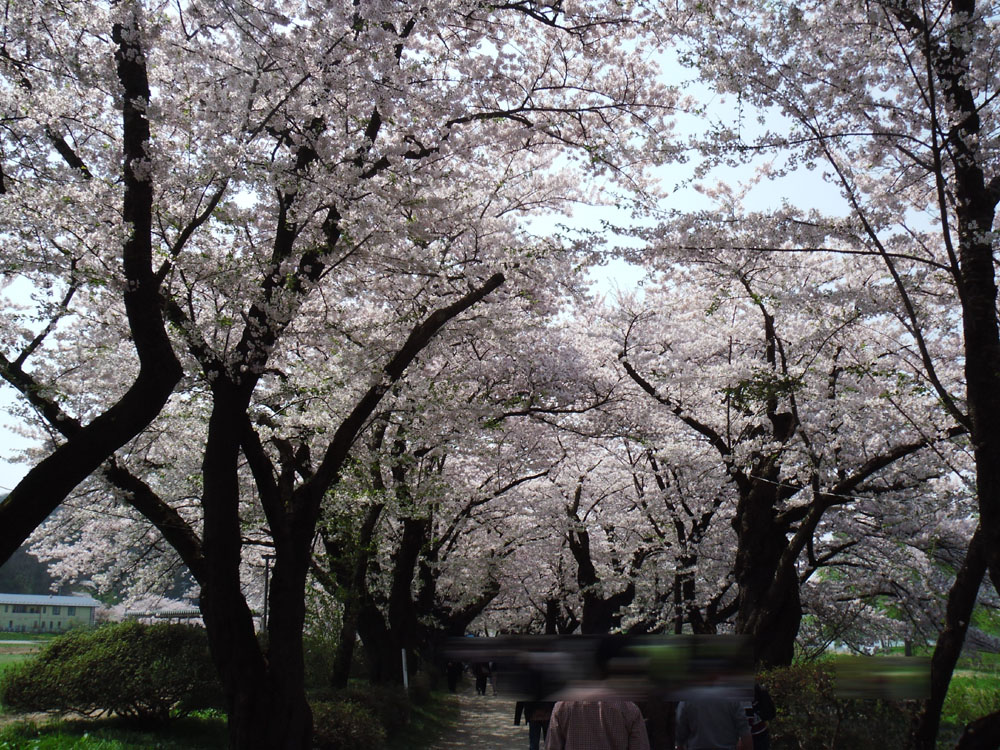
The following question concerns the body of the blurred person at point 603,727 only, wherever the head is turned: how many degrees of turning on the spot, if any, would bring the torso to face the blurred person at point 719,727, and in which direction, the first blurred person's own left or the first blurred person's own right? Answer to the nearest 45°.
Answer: approximately 45° to the first blurred person's own right

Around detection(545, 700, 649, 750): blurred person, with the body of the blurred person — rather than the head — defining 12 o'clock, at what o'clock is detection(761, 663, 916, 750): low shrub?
The low shrub is roughly at 1 o'clock from the blurred person.

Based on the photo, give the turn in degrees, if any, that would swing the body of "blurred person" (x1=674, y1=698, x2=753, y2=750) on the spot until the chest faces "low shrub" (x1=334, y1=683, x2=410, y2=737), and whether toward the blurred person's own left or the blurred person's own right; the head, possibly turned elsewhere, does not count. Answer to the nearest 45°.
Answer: approximately 45° to the blurred person's own left

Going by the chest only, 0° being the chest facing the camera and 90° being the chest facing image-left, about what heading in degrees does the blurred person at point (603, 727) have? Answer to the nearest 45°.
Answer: approximately 180°

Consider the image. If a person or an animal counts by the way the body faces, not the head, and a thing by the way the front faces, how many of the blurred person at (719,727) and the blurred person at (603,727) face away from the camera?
2

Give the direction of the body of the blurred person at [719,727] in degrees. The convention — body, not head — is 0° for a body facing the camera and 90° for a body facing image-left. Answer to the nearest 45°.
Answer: approximately 180°

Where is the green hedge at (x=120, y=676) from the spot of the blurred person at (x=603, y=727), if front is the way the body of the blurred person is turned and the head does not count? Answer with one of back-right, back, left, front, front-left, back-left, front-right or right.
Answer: front-left
